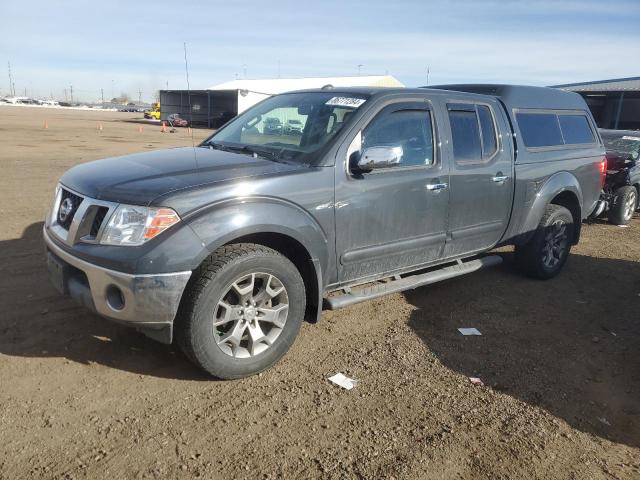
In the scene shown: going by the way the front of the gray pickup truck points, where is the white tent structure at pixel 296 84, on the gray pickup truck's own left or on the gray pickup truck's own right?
on the gray pickup truck's own right

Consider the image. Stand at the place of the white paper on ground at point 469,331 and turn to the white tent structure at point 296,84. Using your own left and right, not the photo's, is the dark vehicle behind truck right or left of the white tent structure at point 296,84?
right

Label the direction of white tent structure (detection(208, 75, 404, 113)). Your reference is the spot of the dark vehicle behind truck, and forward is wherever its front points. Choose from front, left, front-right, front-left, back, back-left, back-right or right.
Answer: right

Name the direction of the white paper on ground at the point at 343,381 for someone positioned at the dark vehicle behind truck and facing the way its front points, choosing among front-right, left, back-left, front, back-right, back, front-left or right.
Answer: front-left

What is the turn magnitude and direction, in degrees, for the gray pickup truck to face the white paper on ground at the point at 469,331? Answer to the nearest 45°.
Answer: approximately 135° to its left

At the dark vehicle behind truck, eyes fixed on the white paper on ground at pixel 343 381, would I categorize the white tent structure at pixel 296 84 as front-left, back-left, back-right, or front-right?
back-right

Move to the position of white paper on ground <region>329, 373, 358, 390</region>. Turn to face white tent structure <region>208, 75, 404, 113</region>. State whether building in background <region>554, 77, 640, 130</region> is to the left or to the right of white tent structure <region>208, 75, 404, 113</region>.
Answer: right

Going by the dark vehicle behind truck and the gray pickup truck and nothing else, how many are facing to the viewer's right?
0

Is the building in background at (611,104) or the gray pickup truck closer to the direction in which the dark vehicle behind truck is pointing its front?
the gray pickup truck

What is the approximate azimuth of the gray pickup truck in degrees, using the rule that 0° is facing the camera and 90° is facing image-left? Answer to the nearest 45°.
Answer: approximately 45°

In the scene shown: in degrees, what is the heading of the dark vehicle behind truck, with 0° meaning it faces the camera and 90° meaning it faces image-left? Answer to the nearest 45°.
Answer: approximately 45°
